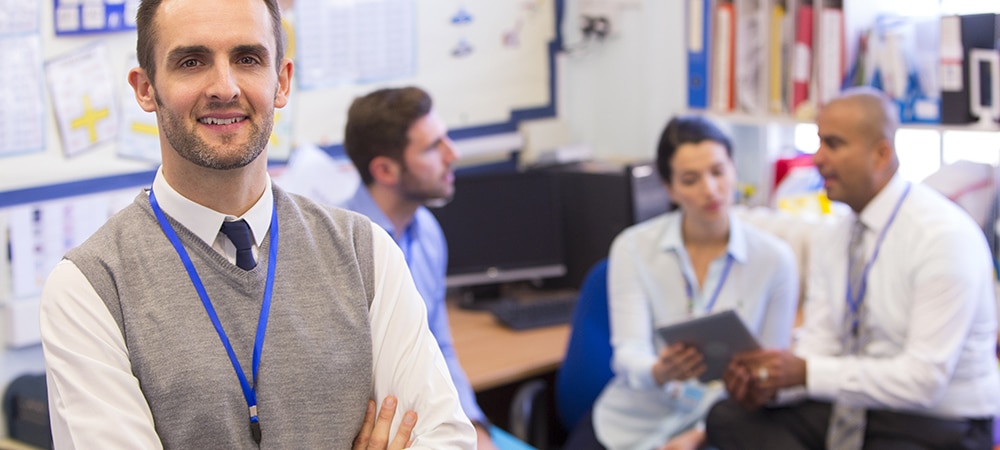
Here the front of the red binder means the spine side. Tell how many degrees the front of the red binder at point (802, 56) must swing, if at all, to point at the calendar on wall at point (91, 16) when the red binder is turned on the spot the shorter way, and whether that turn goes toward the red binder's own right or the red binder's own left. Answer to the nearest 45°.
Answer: approximately 45° to the red binder's own right

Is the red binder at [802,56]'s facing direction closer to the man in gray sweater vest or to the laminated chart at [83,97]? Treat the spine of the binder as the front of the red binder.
the man in gray sweater vest

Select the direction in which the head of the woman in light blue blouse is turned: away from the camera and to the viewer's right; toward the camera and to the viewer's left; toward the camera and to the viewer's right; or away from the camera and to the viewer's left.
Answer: toward the camera and to the viewer's right

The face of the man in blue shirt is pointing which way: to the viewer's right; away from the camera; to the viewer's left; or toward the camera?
to the viewer's right

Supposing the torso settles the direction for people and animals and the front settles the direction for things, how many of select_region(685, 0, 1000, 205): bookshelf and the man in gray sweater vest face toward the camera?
2

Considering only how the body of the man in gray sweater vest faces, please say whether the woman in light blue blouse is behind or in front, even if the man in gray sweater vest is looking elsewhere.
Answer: behind

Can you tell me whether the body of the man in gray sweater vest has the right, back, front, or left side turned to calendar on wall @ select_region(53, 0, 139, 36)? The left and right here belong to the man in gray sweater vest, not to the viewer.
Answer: back

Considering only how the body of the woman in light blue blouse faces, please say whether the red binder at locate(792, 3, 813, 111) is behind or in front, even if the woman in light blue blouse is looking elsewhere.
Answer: behind
